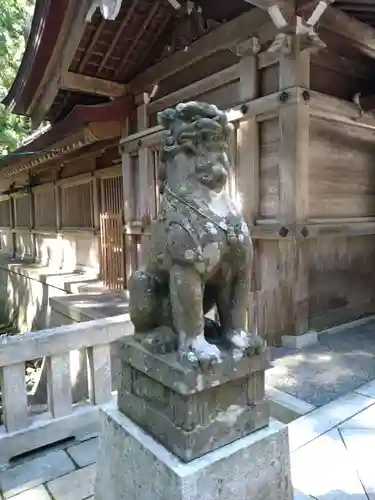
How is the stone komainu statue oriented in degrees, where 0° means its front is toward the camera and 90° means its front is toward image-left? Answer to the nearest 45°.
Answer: approximately 315°

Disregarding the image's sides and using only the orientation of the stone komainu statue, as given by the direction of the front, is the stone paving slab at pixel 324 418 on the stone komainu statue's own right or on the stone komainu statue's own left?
on the stone komainu statue's own left

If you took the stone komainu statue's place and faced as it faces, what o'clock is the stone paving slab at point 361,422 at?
The stone paving slab is roughly at 9 o'clock from the stone komainu statue.
